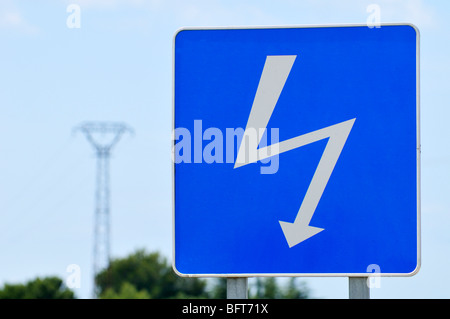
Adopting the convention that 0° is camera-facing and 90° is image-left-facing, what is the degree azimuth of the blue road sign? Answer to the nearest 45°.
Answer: approximately 0°
